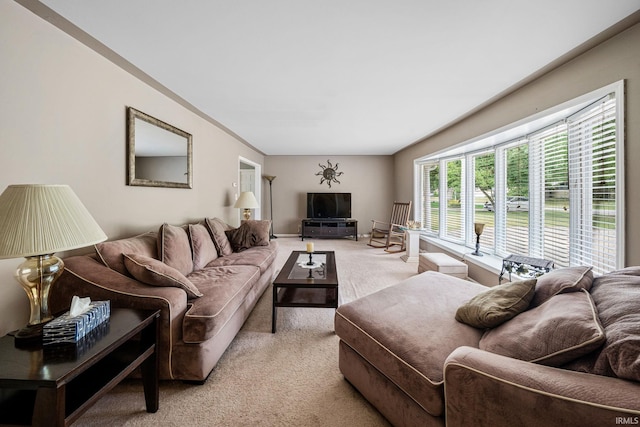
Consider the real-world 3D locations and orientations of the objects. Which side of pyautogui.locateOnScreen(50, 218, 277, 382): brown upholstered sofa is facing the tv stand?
left

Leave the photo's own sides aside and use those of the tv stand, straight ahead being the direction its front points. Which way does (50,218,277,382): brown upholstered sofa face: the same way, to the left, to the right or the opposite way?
to the left

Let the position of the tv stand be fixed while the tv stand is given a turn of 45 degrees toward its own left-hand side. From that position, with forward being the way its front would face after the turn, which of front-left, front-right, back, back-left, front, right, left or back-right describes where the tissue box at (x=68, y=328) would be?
front-right

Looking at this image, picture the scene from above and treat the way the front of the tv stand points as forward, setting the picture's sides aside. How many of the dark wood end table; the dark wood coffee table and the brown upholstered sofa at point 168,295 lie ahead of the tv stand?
3

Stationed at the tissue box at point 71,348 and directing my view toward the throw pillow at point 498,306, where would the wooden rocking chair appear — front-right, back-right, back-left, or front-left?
front-left

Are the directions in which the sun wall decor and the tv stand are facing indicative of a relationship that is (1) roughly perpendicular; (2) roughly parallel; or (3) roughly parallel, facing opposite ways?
roughly parallel

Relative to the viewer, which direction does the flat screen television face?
toward the camera

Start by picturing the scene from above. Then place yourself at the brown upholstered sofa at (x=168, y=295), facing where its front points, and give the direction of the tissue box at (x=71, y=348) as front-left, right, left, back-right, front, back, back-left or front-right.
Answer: right

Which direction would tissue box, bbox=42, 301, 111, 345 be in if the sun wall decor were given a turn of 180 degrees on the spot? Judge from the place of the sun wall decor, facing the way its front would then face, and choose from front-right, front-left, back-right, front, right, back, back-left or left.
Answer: back

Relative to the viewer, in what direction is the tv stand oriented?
toward the camera

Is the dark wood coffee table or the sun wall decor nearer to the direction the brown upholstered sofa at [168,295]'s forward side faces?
the dark wood coffee table

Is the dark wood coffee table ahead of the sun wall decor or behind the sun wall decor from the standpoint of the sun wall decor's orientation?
ahead
